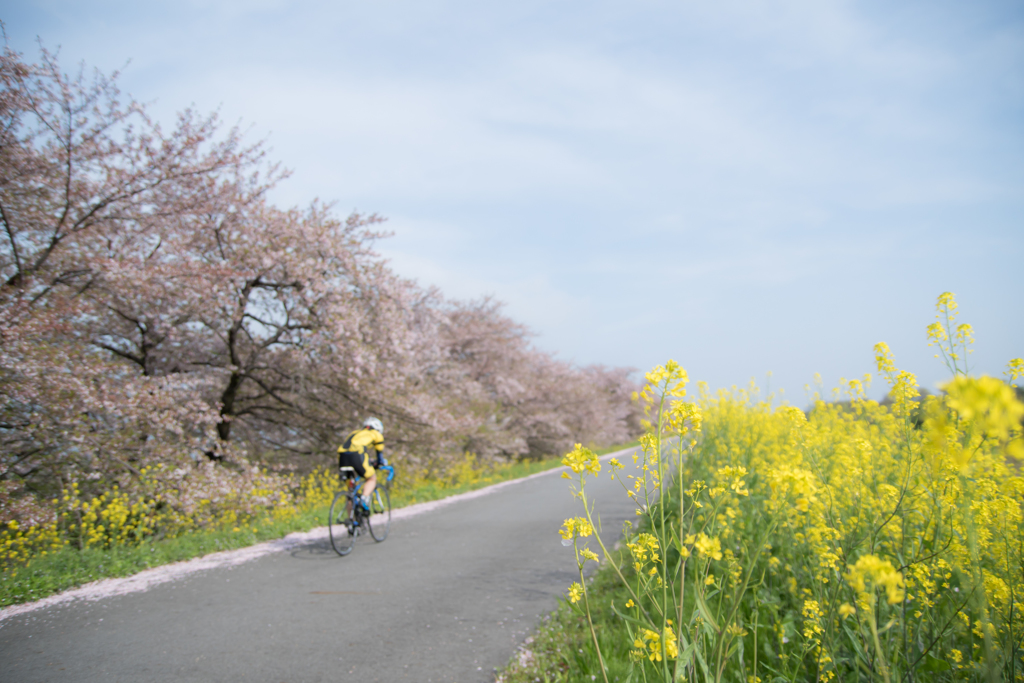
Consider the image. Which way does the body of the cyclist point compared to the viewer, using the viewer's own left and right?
facing away from the viewer and to the right of the viewer

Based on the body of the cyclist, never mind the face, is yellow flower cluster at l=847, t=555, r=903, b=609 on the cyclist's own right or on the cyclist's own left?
on the cyclist's own right

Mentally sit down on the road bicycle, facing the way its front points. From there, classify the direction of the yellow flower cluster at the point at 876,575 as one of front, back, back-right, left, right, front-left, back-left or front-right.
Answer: back-right

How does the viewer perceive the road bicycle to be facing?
facing away from the viewer and to the right of the viewer
